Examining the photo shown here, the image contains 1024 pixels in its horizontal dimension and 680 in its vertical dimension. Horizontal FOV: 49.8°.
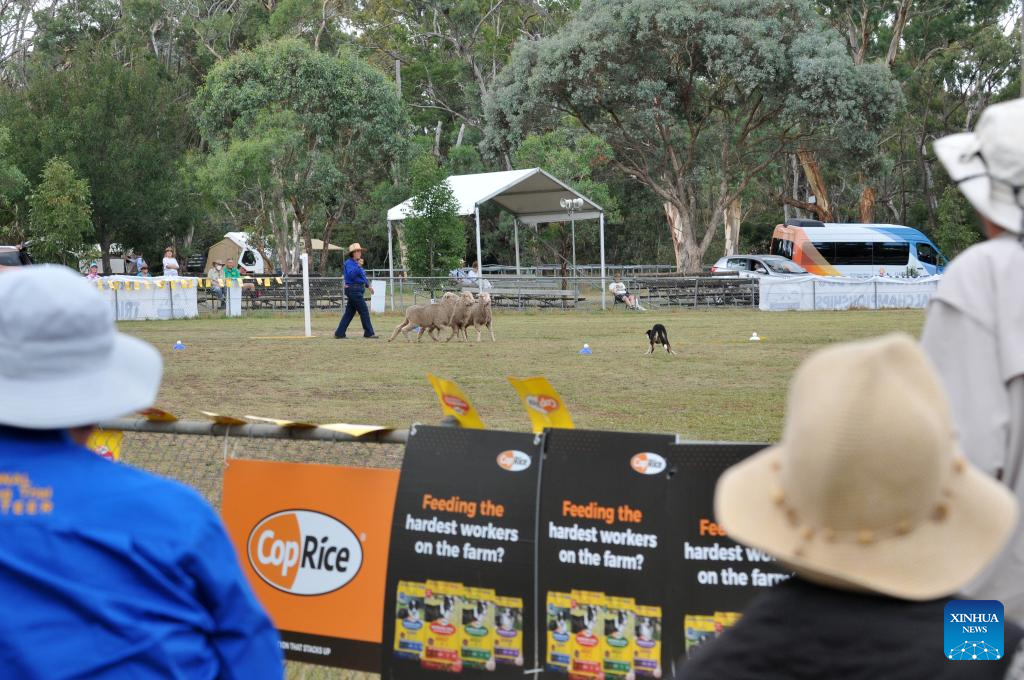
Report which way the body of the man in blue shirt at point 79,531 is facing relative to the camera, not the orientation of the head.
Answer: away from the camera

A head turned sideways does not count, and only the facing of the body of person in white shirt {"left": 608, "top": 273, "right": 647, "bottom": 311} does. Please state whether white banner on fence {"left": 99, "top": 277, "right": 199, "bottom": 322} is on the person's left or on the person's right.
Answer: on the person's right

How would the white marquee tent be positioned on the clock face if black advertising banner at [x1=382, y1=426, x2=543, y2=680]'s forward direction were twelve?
The white marquee tent is roughly at 6 o'clock from the black advertising banner.

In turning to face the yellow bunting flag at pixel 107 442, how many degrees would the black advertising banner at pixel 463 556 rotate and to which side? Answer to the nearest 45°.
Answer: approximately 135° to its right

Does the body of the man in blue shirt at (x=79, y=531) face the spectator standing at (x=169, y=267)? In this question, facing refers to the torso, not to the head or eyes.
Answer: yes

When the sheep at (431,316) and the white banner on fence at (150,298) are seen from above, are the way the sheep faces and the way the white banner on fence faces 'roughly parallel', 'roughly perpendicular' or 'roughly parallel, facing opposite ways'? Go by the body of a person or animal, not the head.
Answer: roughly perpendicular

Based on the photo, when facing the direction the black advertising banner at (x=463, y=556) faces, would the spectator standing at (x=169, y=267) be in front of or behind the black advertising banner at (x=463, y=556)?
behind

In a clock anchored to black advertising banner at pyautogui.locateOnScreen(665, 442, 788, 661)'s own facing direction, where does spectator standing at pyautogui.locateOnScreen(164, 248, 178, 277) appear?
The spectator standing is roughly at 5 o'clock from the black advertising banner.
